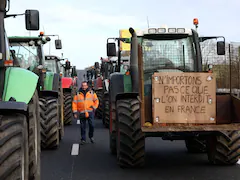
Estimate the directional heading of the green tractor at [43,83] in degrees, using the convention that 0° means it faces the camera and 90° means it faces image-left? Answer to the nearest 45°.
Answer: approximately 0°

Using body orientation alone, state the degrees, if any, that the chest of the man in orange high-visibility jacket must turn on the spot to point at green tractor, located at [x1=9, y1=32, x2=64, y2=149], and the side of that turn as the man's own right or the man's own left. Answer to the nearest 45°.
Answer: approximately 45° to the man's own right

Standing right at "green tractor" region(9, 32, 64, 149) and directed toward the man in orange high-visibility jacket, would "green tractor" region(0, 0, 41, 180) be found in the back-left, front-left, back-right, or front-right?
back-right

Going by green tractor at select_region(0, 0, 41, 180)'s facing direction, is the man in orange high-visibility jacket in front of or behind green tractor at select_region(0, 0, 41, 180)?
behind

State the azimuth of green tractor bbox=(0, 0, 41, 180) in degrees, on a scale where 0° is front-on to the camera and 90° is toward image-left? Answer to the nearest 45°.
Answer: approximately 0°

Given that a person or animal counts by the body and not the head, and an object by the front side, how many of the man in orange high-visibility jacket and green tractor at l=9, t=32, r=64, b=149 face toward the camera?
2

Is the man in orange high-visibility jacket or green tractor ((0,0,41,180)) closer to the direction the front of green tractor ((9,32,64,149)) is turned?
the green tractor

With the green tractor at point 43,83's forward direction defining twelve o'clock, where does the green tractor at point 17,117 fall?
the green tractor at point 17,117 is roughly at 12 o'clock from the green tractor at point 43,83.
